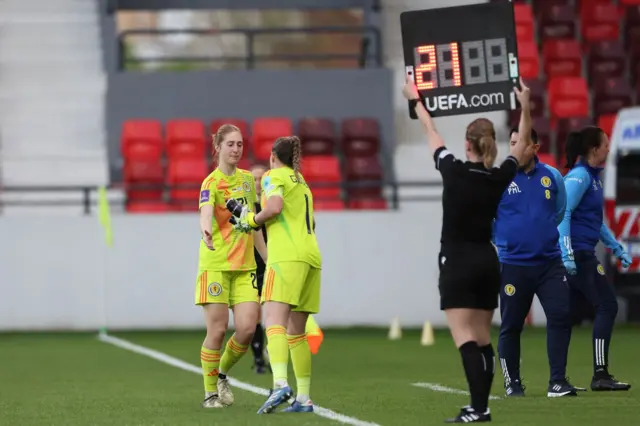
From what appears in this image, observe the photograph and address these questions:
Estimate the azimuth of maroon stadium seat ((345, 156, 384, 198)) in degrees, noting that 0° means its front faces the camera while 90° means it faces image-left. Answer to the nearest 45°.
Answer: approximately 0°

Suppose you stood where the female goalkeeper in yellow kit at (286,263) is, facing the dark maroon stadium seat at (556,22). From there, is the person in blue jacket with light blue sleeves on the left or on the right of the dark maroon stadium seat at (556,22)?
right
